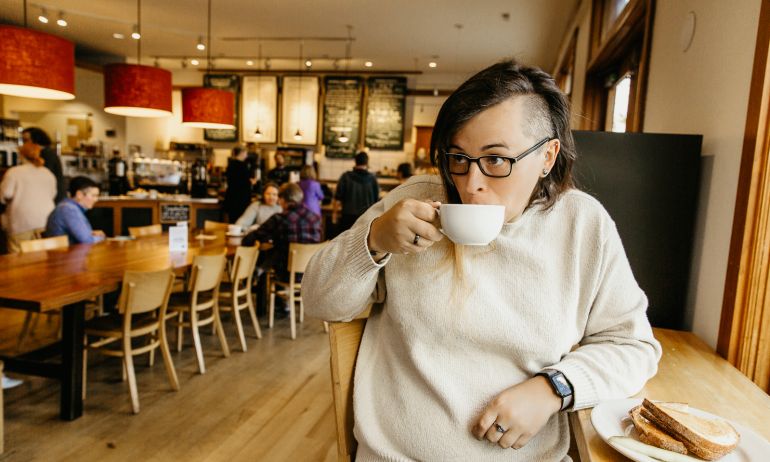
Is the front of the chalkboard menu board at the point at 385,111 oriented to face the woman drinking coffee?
yes

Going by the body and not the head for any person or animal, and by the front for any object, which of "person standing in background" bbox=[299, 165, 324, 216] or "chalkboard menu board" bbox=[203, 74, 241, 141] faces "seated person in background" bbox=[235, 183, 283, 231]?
the chalkboard menu board

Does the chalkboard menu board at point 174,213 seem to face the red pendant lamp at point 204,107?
yes

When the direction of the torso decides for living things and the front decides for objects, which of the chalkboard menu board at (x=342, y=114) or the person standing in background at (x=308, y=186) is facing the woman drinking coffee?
the chalkboard menu board

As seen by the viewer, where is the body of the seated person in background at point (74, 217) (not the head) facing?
to the viewer's right

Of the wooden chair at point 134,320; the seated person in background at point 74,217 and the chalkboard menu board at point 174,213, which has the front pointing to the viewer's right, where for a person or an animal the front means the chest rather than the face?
the seated person in background

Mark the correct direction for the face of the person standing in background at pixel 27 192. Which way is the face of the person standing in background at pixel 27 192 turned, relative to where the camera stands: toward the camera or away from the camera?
away from the camera

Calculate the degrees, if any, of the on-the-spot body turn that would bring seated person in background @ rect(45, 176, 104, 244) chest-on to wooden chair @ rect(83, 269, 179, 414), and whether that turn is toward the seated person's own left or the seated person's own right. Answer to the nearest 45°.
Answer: approximately 90° to the seated person's own right

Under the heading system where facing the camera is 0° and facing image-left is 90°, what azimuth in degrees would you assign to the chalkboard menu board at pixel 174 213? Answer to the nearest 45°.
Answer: approximately 0°

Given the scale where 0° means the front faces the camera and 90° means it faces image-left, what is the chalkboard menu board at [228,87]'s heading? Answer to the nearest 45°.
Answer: approximately 0°

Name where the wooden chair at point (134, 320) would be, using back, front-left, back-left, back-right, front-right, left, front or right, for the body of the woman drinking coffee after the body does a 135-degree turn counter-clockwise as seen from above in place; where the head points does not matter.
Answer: left

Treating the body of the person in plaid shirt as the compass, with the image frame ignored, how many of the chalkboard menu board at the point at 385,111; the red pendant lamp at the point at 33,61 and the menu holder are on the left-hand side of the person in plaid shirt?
2

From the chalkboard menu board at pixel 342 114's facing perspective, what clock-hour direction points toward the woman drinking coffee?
The woman drinking coffee is roughly at 12 o'clock from the chalkboard menu board.
